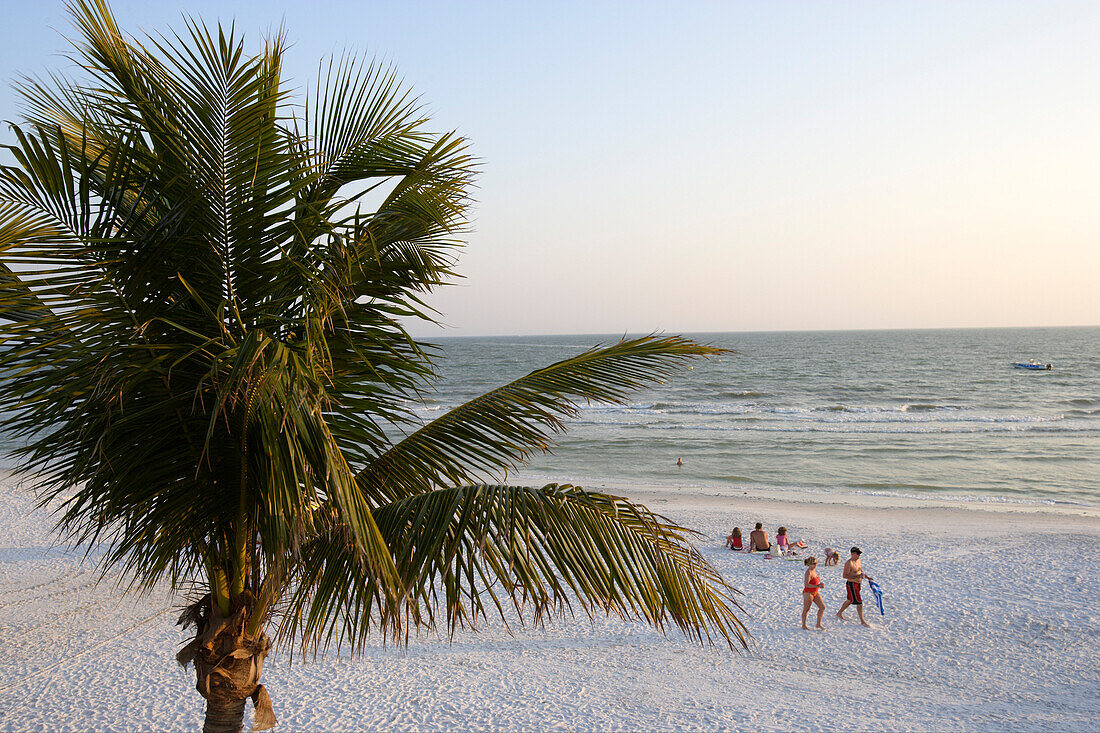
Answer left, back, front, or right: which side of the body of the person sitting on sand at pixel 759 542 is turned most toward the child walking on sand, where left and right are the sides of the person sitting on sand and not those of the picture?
back

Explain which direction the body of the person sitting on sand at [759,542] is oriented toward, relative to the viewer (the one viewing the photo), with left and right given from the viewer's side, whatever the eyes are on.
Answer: facing away from the viewer

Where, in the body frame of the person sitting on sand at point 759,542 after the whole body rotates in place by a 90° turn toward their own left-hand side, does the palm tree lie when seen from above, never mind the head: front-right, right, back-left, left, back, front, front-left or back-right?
left
